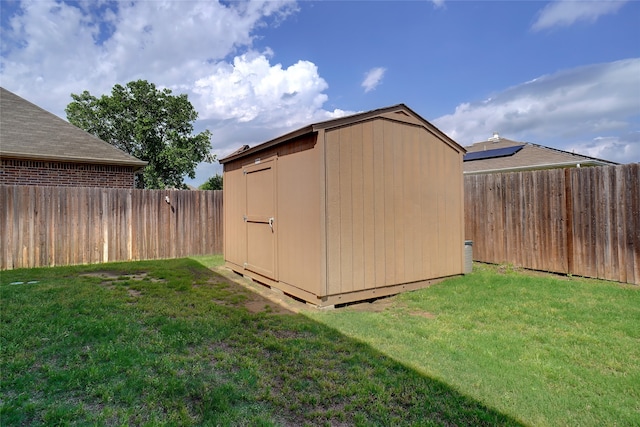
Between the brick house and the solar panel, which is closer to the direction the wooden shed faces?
the brick house

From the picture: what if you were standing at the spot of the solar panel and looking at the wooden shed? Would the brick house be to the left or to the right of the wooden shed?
right

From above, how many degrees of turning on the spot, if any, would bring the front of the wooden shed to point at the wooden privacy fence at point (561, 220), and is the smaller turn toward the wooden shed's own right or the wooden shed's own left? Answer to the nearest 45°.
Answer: approximately 135° to the wooden shed's own left

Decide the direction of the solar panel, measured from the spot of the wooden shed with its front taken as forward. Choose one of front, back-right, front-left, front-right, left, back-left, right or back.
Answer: back

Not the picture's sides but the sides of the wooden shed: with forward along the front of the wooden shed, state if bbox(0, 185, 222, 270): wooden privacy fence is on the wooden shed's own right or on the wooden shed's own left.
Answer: on the wooden shed's own right

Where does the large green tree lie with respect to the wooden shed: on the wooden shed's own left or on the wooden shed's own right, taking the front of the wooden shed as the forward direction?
on the wooden shed's own right

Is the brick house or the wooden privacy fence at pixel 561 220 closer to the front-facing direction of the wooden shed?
the brick house

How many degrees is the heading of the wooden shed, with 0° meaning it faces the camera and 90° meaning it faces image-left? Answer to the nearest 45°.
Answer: approximately 45°

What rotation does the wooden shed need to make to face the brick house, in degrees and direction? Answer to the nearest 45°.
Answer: approximately 90° to its right
